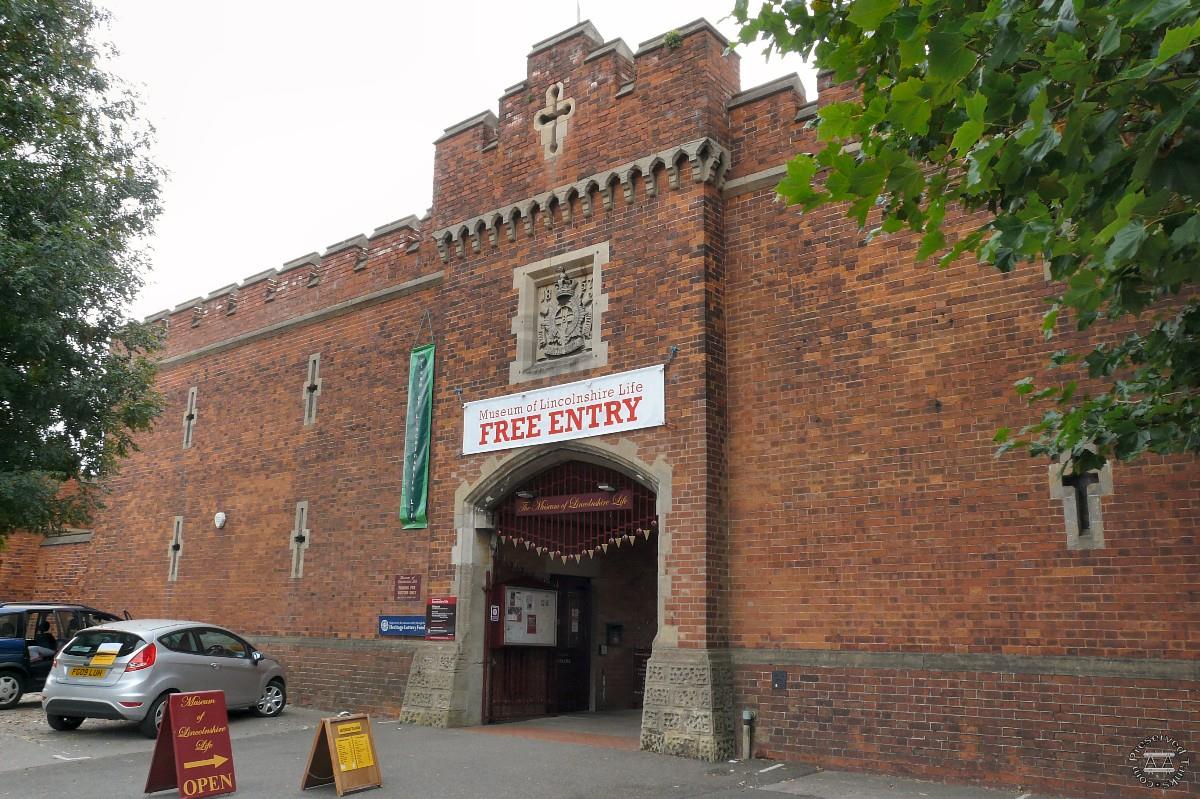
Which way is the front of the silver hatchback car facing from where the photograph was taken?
facing away from the viewer and to the right of the viewer

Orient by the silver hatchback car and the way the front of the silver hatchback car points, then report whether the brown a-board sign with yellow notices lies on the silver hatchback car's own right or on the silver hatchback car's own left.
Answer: on the silver hatchback car's own right

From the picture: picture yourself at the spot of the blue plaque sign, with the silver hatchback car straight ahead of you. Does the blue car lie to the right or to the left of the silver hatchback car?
right

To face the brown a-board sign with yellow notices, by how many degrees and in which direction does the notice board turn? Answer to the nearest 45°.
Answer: approximately 45° to its right

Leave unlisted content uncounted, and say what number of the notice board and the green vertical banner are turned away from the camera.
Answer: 0

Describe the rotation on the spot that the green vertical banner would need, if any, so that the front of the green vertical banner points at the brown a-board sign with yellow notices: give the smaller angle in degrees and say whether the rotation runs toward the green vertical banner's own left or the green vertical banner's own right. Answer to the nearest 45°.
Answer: approximately 45° to the green vertical banner's own left

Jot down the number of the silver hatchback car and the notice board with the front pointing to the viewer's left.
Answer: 0
